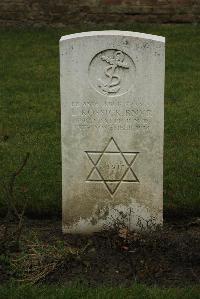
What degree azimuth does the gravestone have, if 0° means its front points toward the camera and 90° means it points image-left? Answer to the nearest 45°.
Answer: approximately 0°
